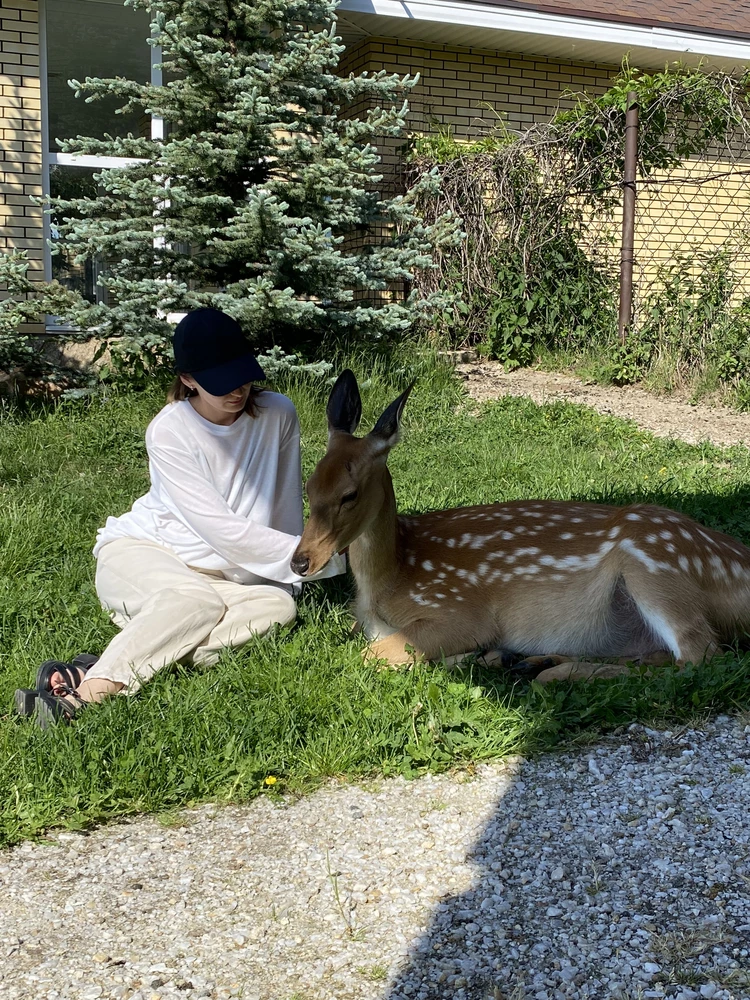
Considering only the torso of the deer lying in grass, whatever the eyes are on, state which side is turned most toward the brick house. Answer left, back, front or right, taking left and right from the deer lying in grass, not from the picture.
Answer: right

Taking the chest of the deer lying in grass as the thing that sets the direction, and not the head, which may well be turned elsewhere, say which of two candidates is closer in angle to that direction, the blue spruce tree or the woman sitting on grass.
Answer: the woman sitting on grass

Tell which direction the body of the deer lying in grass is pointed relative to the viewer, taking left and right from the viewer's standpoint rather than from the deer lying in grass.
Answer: facing to the left of the viewer

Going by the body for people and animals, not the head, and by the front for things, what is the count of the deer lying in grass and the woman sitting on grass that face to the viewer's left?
1

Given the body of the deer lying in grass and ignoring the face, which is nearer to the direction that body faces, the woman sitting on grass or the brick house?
the woman sitting on grass

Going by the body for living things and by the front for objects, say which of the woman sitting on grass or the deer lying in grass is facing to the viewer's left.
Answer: the deer lying in grass

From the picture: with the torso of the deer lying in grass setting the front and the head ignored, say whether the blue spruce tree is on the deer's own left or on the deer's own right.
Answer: on the deer's own right
